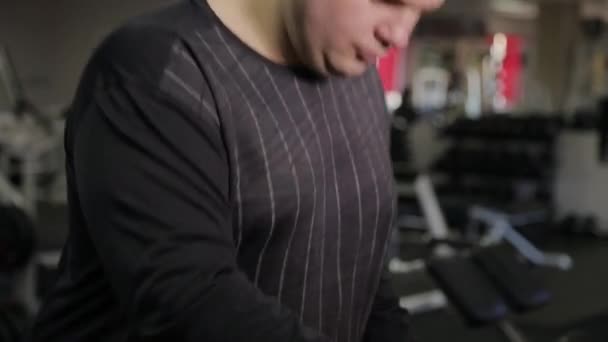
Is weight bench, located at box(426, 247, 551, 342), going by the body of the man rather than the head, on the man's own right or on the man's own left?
on the man's own left

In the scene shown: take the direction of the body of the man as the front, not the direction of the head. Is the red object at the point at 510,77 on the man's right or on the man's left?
on the man's left
